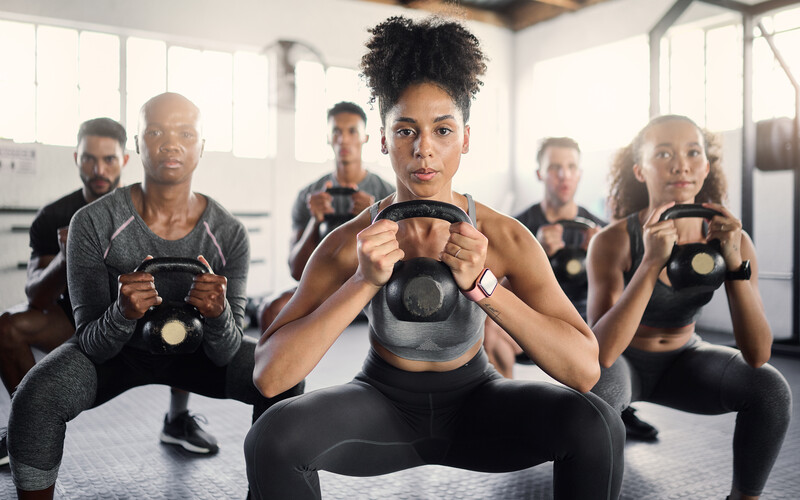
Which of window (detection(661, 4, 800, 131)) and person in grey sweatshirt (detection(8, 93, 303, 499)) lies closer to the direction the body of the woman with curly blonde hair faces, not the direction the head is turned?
the person in grey sweatshirt

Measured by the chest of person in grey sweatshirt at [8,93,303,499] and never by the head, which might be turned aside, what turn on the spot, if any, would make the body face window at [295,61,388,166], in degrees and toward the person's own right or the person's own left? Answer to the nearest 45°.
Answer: approximately 180°

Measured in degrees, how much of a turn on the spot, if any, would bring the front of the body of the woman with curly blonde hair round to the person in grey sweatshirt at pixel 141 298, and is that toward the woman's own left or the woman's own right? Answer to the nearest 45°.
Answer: approximately 45° to the woman's own right

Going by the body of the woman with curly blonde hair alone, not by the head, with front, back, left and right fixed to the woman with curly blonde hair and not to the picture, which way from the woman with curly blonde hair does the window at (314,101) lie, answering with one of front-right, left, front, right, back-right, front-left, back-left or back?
back-right

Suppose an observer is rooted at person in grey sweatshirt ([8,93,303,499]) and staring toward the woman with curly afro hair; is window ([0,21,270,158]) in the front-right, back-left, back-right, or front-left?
back-left

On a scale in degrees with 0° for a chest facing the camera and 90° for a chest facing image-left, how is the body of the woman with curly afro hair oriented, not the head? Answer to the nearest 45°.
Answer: approximately 0°

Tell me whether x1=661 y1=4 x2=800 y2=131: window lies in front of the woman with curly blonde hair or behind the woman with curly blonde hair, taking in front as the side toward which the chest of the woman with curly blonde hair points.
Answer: behind
